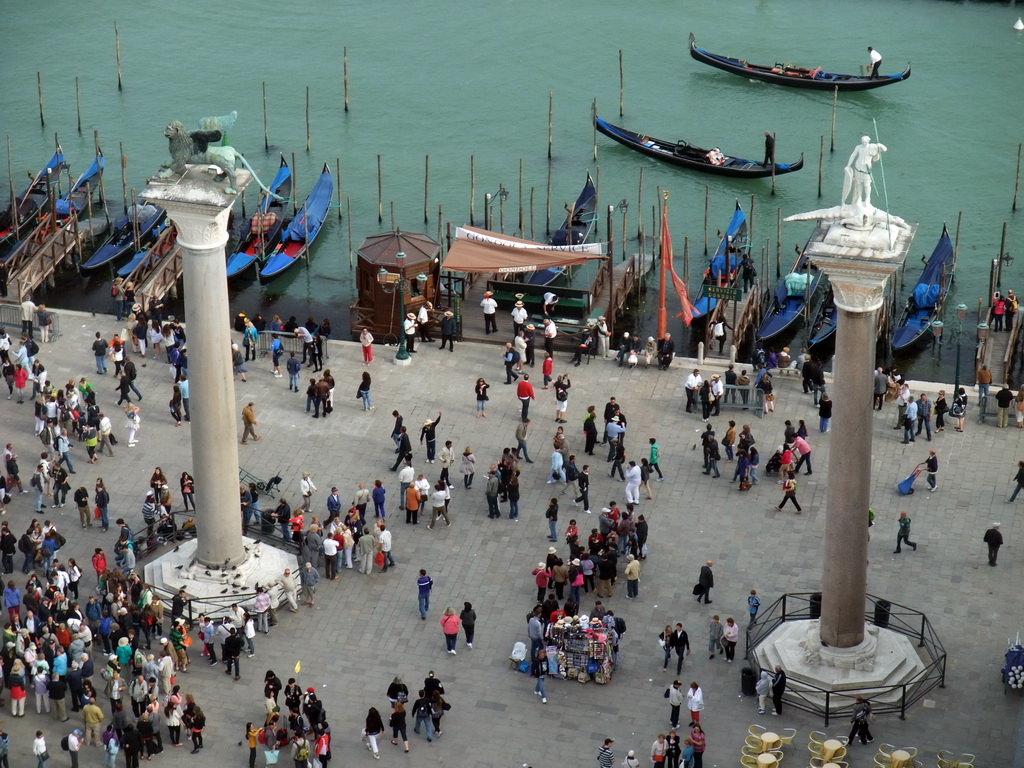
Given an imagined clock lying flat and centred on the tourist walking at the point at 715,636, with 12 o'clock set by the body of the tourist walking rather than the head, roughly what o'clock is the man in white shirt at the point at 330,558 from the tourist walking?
The man in white shirt is roughly at 2 o'clock from the tourist walking.

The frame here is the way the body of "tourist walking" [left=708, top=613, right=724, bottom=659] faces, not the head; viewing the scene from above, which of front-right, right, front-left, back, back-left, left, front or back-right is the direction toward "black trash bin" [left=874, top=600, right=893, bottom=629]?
back-left

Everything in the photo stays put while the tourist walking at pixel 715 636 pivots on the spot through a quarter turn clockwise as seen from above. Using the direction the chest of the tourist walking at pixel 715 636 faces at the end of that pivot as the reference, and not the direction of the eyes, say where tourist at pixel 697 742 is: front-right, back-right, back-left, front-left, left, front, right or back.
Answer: back-left

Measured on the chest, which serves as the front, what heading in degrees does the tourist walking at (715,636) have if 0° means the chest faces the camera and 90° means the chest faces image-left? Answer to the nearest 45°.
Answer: approximately 45°

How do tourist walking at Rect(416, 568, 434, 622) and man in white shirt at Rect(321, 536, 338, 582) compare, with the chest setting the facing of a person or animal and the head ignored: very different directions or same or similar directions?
same or similar directions

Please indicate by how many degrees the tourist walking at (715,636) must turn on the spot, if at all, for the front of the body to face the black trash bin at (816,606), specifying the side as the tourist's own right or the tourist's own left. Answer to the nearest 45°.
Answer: approximately 135° to the tourist's own left

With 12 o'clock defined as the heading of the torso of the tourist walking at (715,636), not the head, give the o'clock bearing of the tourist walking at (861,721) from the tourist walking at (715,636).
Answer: the tourist walking at (861,721) is roughly at 9 o'clock from the tourist walking at (715,636).
